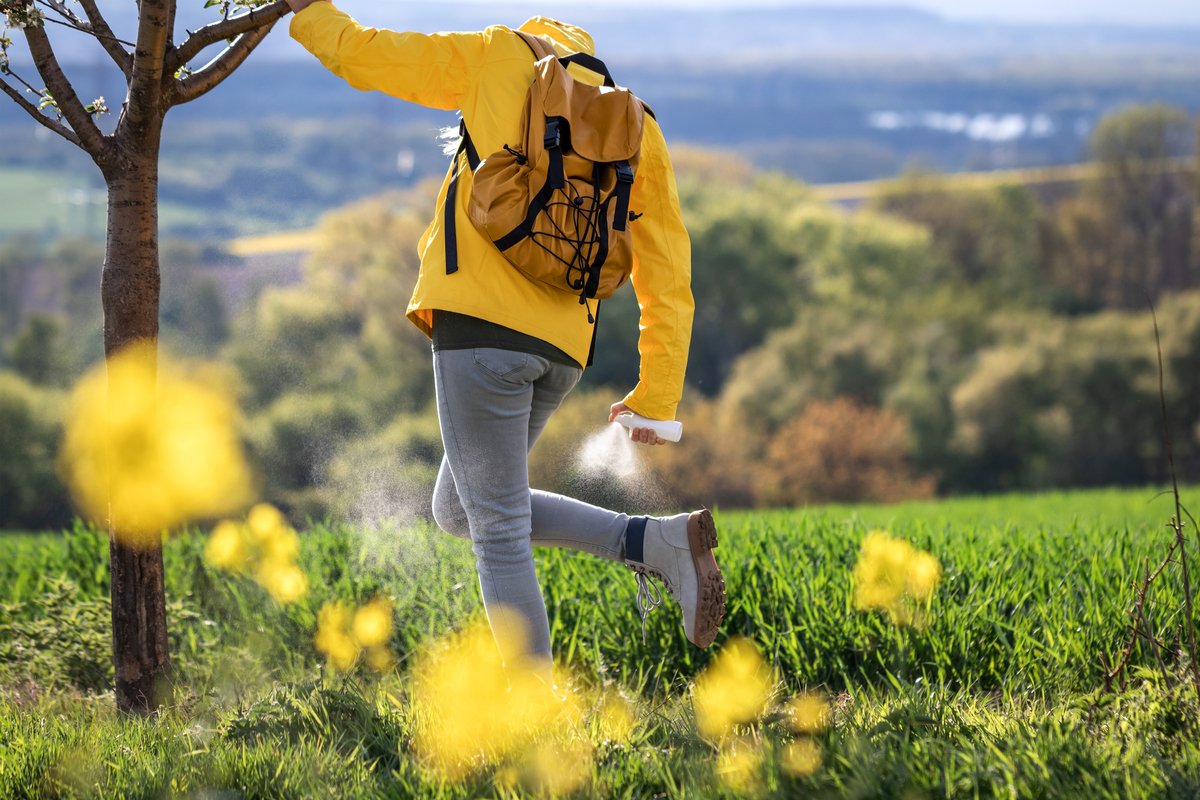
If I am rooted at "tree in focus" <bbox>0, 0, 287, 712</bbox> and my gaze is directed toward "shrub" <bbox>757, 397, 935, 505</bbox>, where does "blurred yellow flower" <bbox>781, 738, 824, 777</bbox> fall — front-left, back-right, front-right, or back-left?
back-right

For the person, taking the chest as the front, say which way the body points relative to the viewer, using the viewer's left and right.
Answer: facing away from the viewer and to the left of the viewer

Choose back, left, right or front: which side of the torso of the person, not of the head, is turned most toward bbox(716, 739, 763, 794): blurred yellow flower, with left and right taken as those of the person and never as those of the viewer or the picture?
back

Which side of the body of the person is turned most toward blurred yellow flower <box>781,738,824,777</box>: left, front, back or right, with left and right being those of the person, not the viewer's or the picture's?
back
